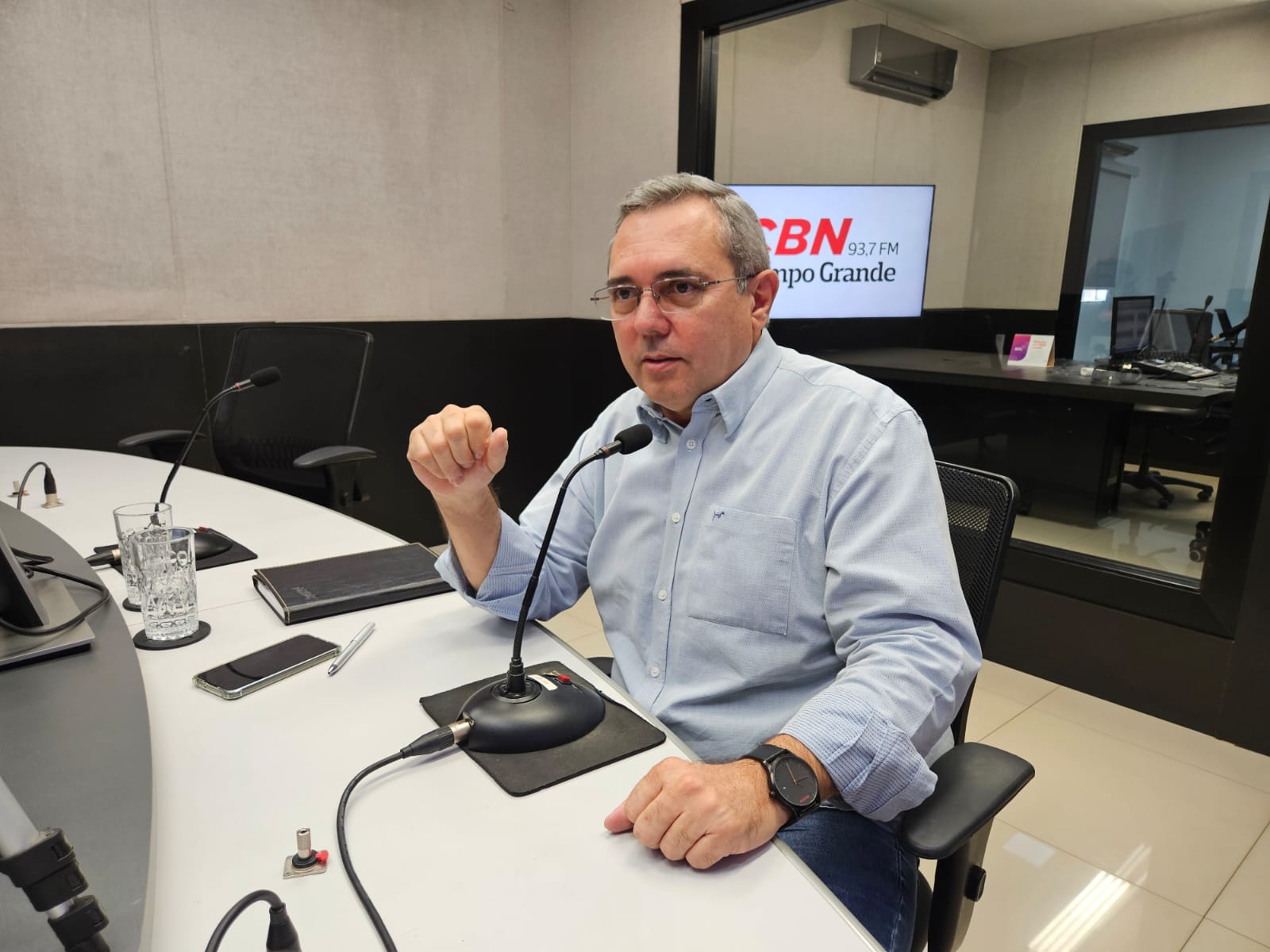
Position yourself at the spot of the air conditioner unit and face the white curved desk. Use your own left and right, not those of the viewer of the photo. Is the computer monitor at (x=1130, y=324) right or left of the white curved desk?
left

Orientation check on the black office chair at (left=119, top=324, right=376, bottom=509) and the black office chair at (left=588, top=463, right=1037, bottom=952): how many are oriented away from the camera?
0

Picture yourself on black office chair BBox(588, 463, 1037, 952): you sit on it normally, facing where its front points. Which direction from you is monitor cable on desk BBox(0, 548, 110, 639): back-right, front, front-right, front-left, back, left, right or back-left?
front-right

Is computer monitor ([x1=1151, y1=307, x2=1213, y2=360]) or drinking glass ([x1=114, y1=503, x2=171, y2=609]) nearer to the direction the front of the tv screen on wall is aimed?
the drinking glass

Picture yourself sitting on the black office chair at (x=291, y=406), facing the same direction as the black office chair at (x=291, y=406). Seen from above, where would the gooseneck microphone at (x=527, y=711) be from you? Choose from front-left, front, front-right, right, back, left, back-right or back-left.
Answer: front-left

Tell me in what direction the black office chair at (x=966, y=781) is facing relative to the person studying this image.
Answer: facing the viewer and to the left of the viewer

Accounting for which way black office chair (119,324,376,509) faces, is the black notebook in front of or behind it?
in front

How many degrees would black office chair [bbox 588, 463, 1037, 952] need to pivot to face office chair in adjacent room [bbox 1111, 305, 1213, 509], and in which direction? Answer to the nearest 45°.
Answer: approximately 135° to its right

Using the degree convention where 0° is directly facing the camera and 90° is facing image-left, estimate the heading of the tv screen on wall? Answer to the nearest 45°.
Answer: approximately 0°

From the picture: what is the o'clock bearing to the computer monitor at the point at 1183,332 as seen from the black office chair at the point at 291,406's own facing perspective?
The computer monitor is roughly at 8 o'clock from the black office chair.

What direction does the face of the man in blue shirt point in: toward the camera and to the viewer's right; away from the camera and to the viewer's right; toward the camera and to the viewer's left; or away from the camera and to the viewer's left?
toward the camera and to the viewer's left

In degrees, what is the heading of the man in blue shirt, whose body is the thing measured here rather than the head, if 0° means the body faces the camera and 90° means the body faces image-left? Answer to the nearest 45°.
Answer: approximately 45°

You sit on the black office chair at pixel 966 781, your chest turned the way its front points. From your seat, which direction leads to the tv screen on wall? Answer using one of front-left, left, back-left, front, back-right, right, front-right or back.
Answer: back-right
